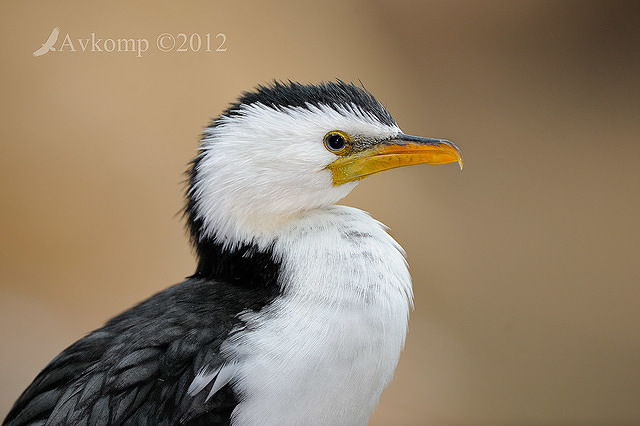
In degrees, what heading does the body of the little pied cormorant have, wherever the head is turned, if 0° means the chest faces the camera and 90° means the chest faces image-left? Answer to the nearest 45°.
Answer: approximately 270°
